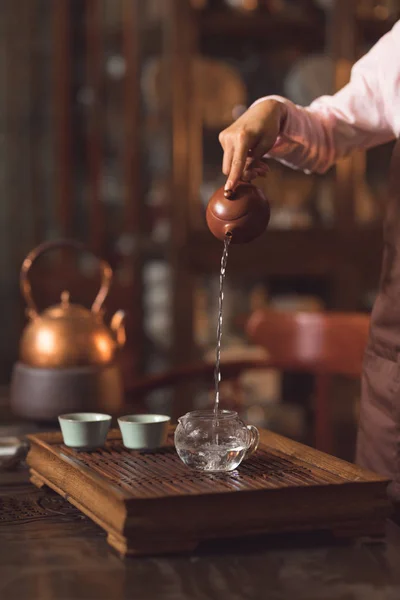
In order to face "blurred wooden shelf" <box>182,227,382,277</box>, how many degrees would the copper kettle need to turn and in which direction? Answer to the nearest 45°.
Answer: approximately 45° to its left

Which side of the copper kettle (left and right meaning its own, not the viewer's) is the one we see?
right

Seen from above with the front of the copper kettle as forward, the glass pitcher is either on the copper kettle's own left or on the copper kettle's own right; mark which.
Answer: on the copper kettle's own right

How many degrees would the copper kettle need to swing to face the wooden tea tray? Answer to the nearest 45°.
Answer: approximately 90° to its right

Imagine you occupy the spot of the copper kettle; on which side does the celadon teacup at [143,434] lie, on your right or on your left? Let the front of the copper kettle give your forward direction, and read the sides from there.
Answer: on your right

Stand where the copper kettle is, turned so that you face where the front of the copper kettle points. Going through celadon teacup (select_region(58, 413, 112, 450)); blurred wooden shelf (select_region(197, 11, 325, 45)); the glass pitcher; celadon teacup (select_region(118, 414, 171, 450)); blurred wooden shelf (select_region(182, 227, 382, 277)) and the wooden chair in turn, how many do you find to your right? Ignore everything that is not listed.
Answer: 3

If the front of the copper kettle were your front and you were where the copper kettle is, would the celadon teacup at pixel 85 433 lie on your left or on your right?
on your right

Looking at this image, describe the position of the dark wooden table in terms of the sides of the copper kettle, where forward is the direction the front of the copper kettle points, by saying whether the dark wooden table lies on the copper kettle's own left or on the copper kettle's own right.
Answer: on the copper kettle's own right
